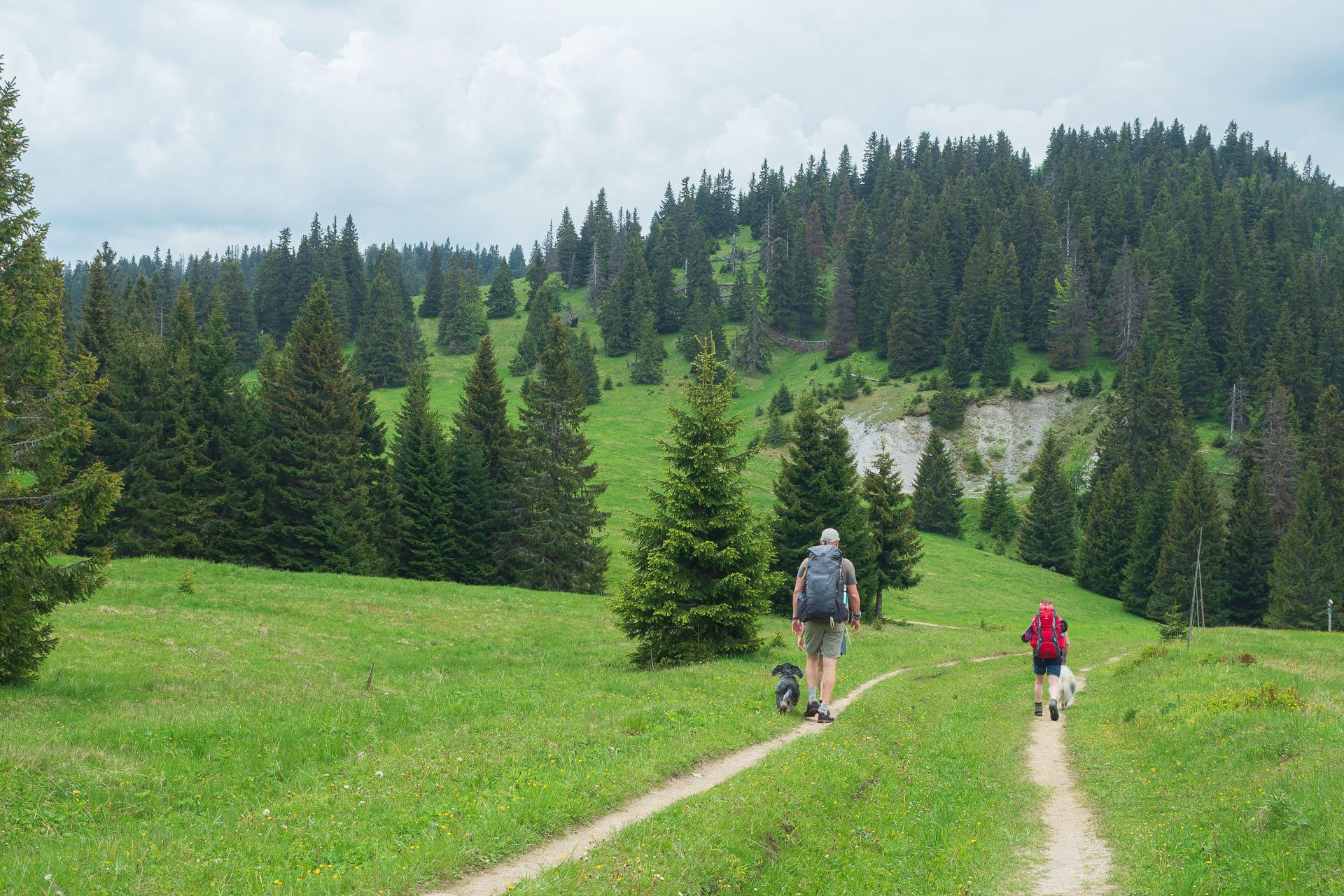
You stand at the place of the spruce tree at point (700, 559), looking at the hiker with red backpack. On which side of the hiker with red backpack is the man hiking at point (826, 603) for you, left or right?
right

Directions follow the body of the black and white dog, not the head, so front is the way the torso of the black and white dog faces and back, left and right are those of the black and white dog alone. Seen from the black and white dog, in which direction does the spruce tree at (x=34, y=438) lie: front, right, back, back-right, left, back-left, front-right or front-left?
left

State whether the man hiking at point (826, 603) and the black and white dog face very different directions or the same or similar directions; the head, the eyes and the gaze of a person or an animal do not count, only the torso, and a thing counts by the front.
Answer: same or similar directions

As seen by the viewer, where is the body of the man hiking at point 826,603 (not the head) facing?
away from the camera

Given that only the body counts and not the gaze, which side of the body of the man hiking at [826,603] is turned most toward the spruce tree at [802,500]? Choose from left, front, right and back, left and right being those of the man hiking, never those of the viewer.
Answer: front

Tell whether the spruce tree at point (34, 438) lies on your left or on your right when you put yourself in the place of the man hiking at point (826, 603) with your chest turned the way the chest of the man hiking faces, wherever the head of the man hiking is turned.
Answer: on your left

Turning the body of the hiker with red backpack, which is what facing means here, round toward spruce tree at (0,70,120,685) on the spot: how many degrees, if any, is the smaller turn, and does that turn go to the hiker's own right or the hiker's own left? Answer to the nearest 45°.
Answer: approximately 135° to the hiker's own left

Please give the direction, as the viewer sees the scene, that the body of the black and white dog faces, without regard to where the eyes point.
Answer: away from the camera

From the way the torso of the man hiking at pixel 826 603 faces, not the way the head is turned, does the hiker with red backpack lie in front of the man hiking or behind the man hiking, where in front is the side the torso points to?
in front

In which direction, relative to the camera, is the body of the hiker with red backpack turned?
away from the camera

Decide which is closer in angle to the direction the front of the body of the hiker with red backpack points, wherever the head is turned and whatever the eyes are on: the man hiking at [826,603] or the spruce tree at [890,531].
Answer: the spruce tree

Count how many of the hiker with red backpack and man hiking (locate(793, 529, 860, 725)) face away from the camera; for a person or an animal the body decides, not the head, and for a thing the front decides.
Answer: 2
